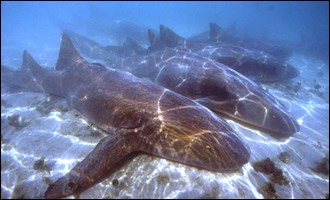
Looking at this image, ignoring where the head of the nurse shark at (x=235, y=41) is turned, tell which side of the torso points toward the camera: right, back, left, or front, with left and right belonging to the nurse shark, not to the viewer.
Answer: right

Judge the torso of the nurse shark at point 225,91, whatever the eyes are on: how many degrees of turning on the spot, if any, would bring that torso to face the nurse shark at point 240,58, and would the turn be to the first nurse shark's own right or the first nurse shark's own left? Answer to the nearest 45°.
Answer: approximately 135° to the first nurse shark's own left

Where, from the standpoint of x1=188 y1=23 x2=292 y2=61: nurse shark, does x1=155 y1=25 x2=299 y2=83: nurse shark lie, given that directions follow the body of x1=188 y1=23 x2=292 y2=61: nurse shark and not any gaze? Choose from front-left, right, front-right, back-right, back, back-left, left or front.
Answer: right

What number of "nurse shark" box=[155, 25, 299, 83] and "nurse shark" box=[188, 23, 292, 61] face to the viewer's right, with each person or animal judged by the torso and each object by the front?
2

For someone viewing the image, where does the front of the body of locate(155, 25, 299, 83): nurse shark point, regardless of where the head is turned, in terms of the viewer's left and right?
facing to the right of the viewer

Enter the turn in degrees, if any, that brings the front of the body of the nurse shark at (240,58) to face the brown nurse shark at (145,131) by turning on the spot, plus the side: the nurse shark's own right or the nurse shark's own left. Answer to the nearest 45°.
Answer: approximately 90° to the nurse shark's own right

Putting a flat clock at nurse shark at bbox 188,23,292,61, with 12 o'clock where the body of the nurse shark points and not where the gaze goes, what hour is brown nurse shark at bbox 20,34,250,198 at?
The brown nurse shark is roughly at 3 o'clock from the nurse shark.

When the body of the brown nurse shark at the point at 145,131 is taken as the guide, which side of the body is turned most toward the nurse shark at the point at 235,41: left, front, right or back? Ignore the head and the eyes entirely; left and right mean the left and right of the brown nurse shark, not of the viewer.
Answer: left

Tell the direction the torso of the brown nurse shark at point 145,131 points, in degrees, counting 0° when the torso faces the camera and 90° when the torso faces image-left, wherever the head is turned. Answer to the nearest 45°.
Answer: approximately 315°

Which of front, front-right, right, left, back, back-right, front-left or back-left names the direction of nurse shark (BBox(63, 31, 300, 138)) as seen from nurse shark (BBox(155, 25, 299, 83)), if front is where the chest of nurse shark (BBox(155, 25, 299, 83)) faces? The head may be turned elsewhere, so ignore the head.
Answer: right

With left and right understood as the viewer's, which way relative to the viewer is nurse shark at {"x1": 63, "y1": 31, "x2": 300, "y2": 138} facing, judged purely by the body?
facing the viewer and to the right of the viewer
